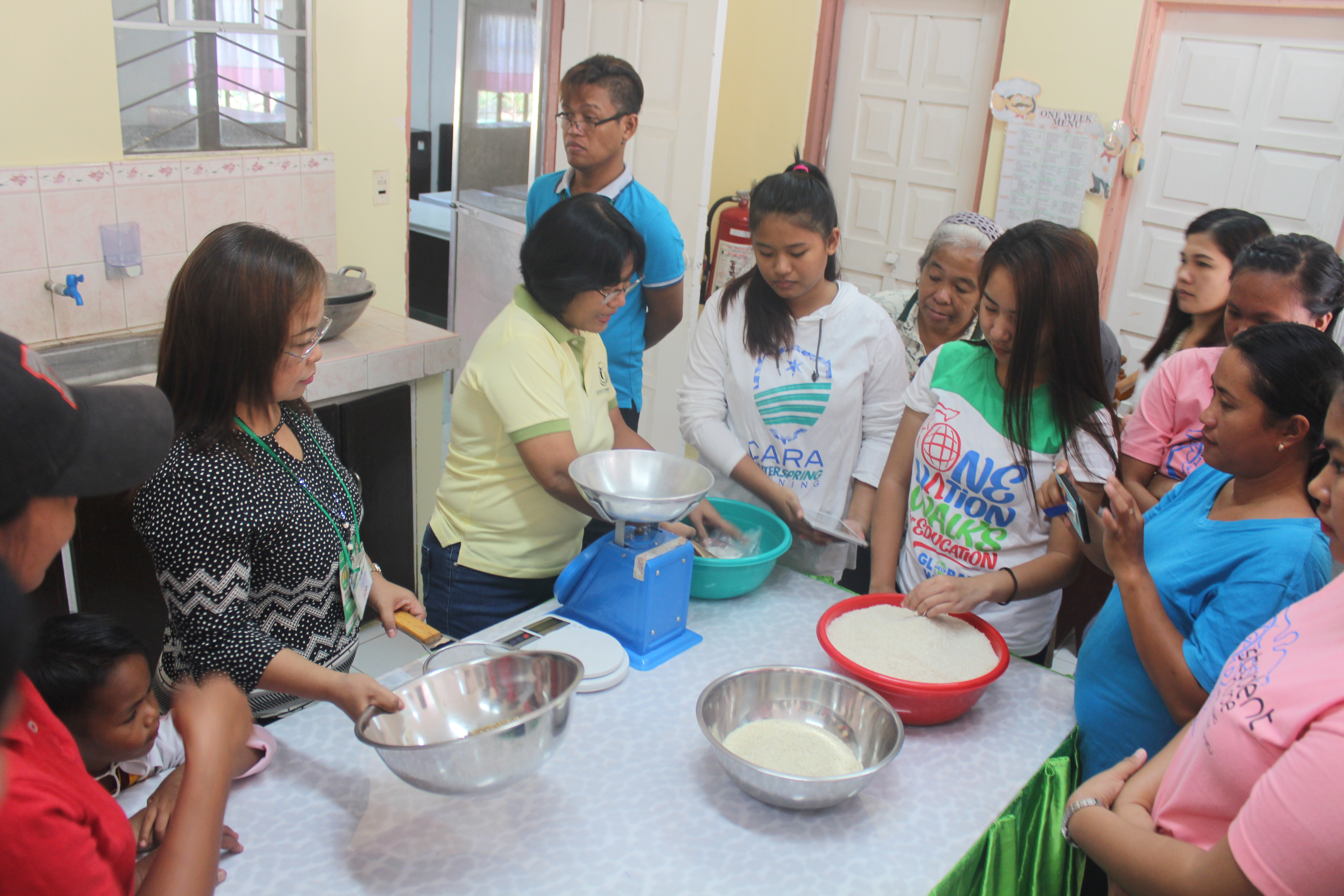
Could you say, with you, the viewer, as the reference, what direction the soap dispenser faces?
facing the viewer

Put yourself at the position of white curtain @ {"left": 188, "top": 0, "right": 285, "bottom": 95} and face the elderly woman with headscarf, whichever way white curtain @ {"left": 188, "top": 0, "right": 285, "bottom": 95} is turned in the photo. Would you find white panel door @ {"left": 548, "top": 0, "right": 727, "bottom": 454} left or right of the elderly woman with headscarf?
left

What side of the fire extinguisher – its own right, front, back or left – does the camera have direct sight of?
front

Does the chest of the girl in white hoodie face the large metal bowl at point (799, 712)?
yes

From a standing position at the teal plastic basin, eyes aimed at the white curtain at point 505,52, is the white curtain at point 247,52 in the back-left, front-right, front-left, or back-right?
front-left

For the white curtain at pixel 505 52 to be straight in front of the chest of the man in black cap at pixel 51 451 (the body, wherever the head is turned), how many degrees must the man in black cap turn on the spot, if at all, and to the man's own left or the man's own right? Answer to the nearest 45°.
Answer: approximately 45° to the man's own left

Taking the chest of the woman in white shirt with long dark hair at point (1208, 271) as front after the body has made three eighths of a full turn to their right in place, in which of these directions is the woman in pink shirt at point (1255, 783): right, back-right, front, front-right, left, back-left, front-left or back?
back

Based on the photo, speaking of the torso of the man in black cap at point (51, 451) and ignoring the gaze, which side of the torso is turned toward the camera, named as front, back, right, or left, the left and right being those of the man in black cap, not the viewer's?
right

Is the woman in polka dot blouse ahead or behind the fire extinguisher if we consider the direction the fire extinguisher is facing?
ahead

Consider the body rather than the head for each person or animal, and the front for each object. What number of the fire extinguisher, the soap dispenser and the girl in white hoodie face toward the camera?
3

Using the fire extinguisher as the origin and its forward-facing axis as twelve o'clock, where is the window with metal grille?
The window with metal grille is roughly at 2 o'clock from the fire extinguisher.

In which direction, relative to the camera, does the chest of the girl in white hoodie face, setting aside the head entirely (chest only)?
toward the camera

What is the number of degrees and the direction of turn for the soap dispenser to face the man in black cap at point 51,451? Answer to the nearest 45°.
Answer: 0° — it already faces them

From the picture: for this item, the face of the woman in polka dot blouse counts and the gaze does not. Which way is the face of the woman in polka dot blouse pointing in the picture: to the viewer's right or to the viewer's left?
to the viewer's right

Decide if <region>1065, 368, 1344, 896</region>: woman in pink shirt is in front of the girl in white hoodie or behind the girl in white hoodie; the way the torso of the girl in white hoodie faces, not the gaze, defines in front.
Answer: in front

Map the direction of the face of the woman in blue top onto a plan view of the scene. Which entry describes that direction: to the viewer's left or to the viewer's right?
to the viewer's left

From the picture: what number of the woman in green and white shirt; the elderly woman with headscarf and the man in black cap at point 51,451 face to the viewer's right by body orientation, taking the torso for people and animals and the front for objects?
1
